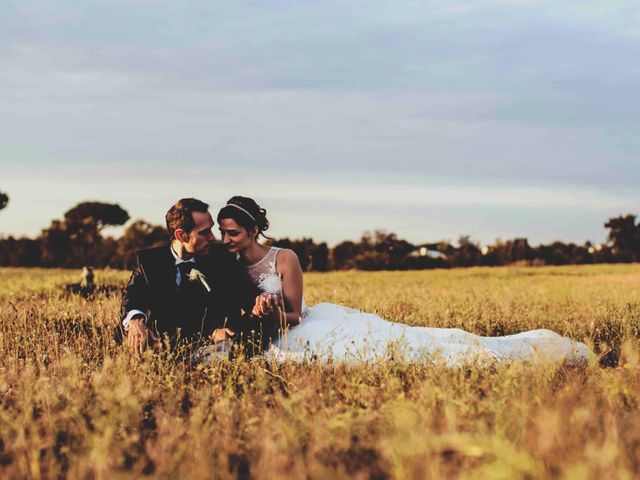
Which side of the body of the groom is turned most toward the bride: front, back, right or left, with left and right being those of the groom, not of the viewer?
left

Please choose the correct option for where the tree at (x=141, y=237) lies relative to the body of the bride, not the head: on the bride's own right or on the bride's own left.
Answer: on the bride's own right

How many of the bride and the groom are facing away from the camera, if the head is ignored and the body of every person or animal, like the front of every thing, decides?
0

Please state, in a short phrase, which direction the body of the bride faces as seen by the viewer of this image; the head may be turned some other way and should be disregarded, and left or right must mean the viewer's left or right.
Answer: facing the viewer and to the left of the viewer

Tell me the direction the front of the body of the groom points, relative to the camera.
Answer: toward the camera

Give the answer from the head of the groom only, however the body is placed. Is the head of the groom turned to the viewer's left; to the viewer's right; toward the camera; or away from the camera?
to the viewer's right

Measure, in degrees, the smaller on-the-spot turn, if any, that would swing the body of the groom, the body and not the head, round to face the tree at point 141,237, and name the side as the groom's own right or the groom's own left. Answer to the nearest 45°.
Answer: approximately 180°
